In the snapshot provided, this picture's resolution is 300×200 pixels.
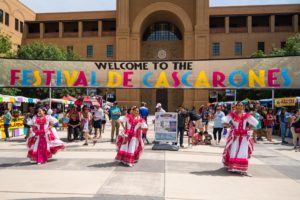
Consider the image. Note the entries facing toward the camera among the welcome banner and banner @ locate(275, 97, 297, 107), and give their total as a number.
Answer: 2

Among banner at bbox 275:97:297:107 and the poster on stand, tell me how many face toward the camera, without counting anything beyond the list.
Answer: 2

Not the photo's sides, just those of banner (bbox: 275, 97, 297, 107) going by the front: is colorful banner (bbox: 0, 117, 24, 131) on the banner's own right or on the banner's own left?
on the banner's own right

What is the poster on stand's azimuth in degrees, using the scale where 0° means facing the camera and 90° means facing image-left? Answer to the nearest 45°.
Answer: approximately 0°

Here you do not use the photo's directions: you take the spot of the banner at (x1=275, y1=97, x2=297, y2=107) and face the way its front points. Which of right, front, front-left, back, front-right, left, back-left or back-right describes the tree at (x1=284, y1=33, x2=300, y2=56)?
back

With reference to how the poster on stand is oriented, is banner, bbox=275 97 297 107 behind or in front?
behind

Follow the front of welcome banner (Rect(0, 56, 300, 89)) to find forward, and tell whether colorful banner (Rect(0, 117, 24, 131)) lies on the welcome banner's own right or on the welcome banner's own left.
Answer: on the welcome banner's own right

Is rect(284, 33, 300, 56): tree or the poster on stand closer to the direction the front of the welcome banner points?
the poster on stand

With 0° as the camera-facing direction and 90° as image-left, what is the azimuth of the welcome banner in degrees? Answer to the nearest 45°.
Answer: approximately 0°

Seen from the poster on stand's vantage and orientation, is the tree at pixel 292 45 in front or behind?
behind
